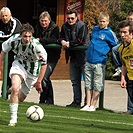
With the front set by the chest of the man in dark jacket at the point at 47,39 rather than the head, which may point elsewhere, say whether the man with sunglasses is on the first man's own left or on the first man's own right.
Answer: on the first man's own left

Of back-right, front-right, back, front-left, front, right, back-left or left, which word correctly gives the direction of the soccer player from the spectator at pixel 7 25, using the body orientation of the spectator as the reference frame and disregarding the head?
left

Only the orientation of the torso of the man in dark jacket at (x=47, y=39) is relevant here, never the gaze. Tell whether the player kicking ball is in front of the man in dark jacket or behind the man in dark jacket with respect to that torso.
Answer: in front

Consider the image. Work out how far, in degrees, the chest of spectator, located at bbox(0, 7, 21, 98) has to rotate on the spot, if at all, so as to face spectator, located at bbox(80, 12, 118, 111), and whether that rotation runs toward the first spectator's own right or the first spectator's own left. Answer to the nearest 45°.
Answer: approximately 90° to the first spectator's own left

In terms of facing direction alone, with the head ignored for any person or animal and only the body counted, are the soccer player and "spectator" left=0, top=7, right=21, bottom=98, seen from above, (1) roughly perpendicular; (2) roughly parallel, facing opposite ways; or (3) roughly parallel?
roughly parallel

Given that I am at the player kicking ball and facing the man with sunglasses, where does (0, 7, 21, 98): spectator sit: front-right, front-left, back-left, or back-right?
front-left

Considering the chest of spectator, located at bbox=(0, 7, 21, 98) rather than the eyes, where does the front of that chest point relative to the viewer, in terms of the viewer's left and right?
facing the viewer and to the left of the viewer
